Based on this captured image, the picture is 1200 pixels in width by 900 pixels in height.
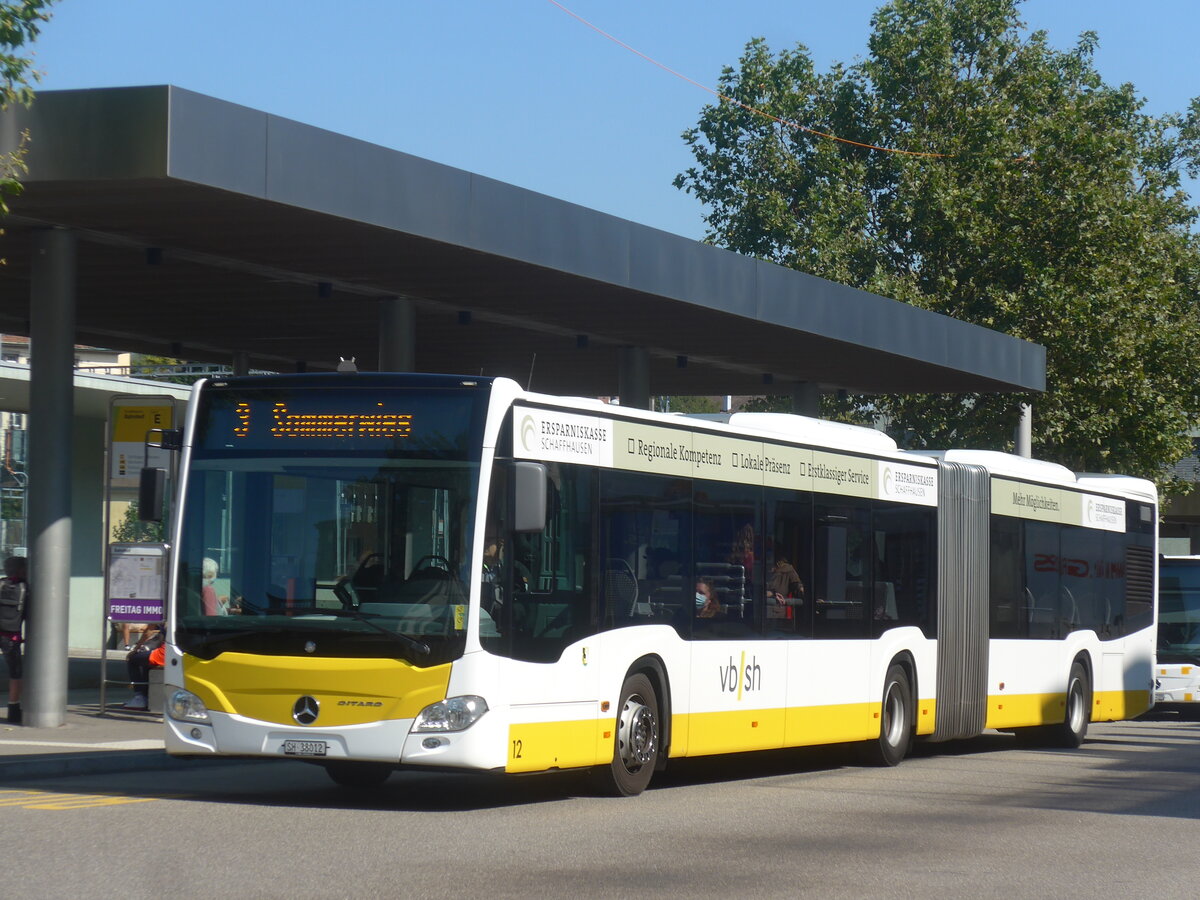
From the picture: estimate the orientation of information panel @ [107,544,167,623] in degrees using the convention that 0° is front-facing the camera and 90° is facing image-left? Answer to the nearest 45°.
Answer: approximately 0°

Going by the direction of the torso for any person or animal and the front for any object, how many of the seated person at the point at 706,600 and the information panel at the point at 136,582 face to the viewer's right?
0

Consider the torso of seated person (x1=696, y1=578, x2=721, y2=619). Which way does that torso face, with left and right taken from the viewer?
facing the viewer and to the left of the viewer

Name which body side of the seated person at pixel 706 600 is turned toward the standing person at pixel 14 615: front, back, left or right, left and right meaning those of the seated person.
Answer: right

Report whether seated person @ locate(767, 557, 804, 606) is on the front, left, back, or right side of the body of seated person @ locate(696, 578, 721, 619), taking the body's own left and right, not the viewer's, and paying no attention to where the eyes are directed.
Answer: back

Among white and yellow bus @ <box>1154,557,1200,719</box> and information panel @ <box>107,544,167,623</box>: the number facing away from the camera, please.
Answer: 0

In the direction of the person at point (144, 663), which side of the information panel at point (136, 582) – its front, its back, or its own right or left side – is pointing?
back

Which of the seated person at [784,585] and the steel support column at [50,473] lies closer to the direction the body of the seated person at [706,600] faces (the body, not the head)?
the steel support column

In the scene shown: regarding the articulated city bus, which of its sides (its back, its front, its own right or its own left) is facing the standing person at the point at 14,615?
right

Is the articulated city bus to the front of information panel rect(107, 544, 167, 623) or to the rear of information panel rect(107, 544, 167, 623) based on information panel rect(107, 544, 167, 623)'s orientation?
to the front
